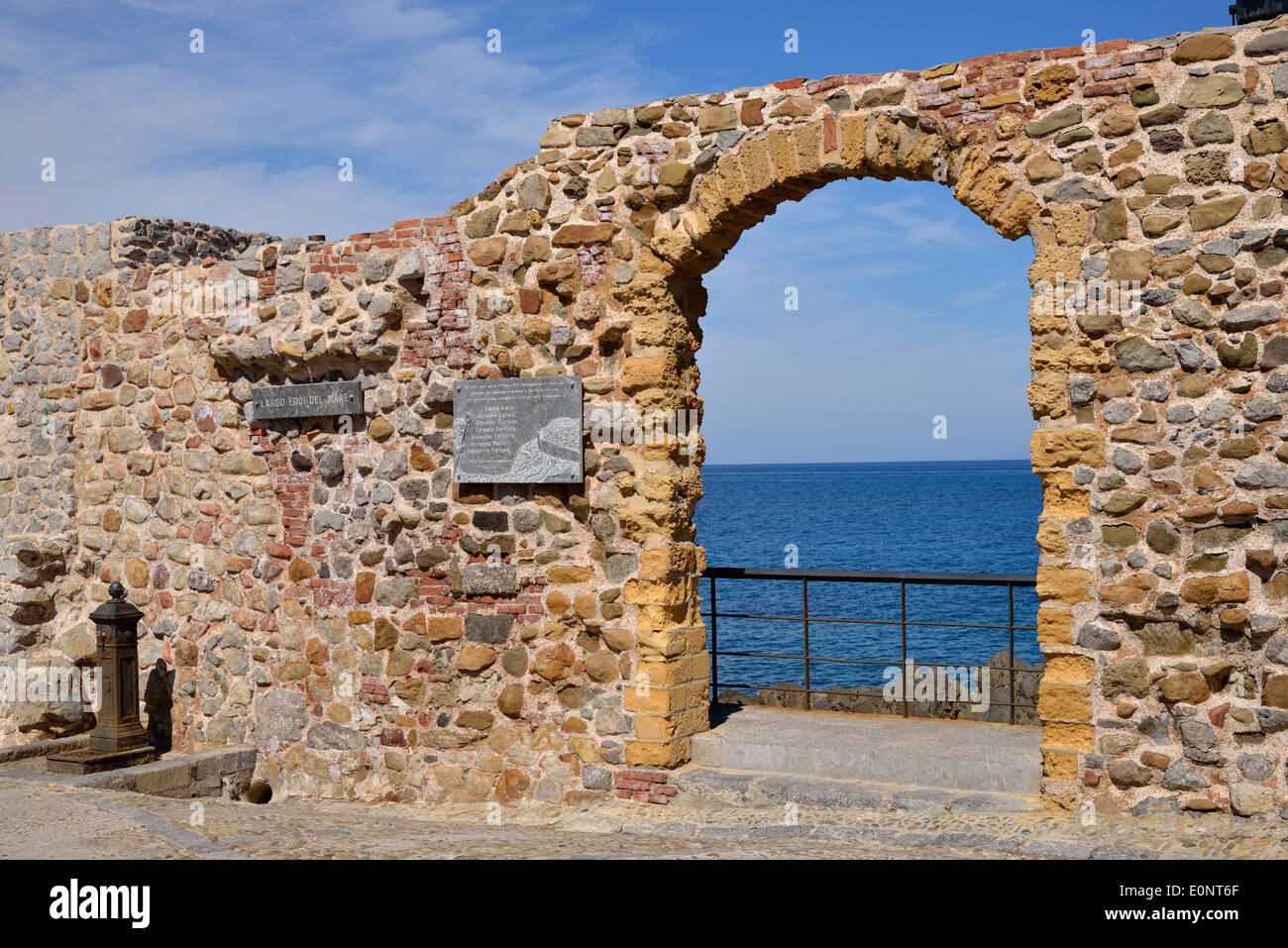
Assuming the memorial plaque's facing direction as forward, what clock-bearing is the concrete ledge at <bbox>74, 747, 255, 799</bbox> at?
The concrete ledge is roughly at 4 o'clock from the memorial plaque.

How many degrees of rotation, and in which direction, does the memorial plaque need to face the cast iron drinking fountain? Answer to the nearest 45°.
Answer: approximately 135° to its right

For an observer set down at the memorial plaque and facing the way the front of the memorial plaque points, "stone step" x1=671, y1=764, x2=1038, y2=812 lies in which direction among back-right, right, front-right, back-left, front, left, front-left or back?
front-left

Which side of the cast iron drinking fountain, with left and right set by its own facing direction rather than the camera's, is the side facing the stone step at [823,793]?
left

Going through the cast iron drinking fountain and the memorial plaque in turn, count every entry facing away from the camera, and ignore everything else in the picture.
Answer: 0

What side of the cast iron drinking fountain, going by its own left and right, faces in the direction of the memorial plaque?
left

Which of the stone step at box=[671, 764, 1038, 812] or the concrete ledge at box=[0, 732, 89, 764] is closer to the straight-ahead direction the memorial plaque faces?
the stone step

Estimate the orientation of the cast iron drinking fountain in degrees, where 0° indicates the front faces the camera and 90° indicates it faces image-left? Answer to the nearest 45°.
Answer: approximately 45°

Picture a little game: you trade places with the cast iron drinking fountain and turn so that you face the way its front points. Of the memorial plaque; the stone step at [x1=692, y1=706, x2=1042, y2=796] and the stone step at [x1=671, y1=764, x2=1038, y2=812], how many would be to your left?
3

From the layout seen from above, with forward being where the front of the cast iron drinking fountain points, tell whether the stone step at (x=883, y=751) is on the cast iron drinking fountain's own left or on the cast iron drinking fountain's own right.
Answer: on the cast iron drinking fountain's own left

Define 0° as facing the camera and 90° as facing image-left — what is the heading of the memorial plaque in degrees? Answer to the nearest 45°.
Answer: approximately 0°
